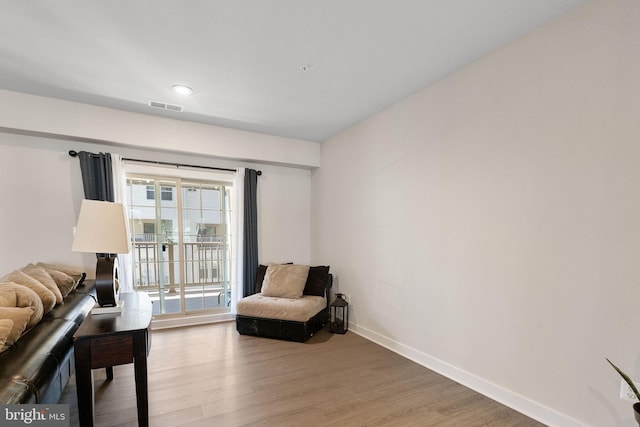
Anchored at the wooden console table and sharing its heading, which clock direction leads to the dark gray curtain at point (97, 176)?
The dark gray curtain is roughly at 9 o'clock from the wooden console table.

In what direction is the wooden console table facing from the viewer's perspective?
to the viewer's right

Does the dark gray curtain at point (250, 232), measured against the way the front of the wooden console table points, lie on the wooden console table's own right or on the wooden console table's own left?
on the wooden console table's own left

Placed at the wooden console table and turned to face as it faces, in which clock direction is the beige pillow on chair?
The beige pillow on chair is roughly at 11 o'clock from the wooden console table.

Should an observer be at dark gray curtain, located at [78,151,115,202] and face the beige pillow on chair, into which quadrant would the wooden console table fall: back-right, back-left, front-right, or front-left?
front-right

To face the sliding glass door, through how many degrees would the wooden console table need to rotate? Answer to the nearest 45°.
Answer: approximately 90° to its left

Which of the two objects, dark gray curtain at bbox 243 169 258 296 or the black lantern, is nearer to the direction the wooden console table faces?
the black lantern
